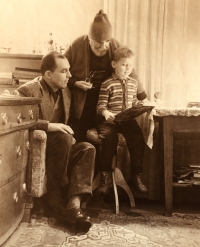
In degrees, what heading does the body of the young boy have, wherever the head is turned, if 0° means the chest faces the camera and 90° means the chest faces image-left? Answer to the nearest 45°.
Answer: approximately 0°

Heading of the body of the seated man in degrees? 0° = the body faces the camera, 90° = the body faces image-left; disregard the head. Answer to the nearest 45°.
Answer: approximately 315°

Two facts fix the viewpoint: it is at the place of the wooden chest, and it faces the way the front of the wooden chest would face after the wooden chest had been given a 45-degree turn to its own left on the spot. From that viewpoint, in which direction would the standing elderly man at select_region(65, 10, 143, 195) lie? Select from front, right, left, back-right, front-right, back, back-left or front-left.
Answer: front-left

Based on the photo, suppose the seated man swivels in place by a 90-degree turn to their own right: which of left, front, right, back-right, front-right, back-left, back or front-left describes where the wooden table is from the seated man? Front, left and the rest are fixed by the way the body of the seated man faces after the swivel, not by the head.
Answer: back-left

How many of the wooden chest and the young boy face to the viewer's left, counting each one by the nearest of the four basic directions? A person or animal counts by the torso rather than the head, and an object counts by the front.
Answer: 0

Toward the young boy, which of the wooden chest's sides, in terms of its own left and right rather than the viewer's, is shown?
left

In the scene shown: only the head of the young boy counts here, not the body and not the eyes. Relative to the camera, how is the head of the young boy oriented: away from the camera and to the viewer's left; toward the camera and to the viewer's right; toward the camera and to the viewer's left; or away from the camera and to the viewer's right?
toward the camera and to the viewer's right
